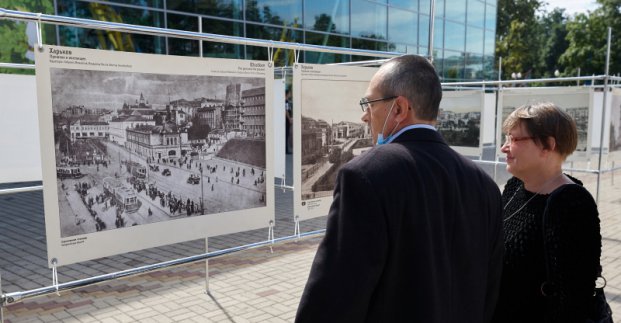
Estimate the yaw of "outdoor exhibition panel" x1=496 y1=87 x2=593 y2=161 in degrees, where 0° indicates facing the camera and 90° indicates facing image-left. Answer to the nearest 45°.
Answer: approximately 0°

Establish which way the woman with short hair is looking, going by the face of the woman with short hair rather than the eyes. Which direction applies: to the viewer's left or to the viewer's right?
to the viewer's left

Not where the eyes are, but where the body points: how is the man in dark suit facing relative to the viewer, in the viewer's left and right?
facing away from the viewer and to the left of the viewer

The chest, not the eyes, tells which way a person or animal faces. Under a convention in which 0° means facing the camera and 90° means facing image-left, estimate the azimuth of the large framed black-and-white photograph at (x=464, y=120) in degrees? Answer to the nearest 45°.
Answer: approximately 0°

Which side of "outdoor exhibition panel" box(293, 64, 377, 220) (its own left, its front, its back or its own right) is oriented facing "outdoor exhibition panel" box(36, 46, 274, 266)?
right

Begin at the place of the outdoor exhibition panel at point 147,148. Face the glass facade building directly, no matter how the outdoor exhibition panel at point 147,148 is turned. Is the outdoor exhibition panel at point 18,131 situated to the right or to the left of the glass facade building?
left

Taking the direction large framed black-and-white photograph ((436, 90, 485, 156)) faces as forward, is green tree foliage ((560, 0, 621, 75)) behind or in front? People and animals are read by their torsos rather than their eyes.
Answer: behind

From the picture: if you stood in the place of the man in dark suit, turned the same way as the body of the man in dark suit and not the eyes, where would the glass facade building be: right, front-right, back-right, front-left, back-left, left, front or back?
front-right

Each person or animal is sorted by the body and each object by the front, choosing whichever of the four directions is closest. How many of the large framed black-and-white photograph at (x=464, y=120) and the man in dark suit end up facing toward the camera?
1

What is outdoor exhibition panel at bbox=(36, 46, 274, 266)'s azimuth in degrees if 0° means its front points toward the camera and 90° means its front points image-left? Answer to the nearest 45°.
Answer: approximately 315°

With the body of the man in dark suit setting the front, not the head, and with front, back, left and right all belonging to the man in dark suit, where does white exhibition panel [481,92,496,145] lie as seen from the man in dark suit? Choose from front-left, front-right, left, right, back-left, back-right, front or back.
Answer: front-right

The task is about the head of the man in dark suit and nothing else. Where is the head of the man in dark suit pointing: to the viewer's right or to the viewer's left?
to the viewer's left

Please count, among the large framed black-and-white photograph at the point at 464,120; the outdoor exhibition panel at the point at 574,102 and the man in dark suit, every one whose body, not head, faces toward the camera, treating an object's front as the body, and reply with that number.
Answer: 2

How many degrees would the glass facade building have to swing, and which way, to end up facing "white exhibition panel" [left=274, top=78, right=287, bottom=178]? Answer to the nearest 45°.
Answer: approximately 45° to its right

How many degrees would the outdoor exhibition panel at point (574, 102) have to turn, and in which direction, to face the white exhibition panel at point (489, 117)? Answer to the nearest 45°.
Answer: approximately 135° to its right

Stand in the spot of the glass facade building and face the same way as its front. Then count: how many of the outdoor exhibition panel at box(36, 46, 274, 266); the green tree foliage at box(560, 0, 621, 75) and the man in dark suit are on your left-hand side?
1
